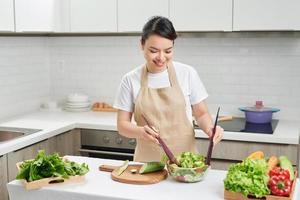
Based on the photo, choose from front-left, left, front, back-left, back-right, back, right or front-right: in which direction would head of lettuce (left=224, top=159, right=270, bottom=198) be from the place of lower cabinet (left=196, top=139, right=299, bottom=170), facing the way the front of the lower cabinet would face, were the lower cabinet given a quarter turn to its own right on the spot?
left

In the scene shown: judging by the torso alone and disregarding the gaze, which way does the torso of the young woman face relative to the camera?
toward the camera

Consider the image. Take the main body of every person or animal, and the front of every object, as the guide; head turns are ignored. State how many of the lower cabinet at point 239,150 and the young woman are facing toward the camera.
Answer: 2

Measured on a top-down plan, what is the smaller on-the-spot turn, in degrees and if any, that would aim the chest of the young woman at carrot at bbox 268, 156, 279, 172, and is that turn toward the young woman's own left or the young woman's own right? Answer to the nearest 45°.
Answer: approximately 45° to the young woman's own left

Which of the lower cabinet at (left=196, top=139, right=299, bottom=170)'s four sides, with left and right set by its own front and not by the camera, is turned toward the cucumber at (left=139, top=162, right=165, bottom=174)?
front

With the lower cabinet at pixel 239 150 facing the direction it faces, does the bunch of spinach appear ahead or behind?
ahead

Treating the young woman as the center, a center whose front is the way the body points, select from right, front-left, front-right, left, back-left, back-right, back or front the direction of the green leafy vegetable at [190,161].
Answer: front

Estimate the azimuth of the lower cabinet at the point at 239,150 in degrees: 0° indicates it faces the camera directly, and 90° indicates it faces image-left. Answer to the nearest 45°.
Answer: approximately 0°

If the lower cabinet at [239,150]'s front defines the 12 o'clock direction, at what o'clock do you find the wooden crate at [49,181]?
The wooden crate is roughly at 1 o'clock from the lower cabinet.

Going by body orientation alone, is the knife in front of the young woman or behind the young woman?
in front

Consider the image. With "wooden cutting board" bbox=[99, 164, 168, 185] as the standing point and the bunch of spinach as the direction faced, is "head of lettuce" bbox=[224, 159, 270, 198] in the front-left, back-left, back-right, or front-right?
back-left

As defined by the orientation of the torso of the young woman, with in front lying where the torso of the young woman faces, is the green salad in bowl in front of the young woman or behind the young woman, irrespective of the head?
in front

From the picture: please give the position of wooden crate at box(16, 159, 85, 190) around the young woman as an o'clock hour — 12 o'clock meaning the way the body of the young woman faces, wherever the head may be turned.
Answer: The wooden crate is roughly at 1 o'clock from the young woman.

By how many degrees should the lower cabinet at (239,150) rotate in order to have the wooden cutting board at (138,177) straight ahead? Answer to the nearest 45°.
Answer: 0° — it already faces it
